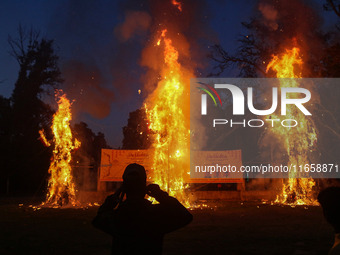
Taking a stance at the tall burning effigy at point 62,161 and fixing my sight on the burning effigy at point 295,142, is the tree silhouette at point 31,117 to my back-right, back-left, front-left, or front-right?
back-left

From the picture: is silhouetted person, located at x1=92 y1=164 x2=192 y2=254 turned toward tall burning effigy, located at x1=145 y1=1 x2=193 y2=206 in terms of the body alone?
yes

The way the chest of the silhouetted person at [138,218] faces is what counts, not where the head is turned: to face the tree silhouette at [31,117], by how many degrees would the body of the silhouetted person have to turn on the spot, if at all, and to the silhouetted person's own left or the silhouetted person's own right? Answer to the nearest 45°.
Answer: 0° — they already face it

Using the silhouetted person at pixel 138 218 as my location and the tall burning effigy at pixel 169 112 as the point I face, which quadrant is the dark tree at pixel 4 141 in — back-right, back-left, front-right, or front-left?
front-left

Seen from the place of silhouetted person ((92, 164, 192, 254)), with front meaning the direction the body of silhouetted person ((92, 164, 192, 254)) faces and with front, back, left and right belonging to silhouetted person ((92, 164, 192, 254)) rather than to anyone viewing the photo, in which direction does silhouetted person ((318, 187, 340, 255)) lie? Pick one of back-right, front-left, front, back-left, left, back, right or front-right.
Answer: right

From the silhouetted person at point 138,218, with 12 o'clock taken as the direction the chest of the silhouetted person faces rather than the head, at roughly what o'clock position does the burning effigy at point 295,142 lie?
The burning effigy is roughly at 1 o'clock from the silhouetted person.

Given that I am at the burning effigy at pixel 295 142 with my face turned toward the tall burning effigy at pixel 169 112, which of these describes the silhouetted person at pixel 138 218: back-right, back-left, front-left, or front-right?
front-left

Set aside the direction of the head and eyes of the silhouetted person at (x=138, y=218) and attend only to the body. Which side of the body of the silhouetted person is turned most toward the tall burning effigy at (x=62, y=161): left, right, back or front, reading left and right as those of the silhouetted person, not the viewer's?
front

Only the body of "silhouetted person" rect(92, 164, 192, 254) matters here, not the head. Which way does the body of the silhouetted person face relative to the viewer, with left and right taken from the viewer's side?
facing away from the viewer

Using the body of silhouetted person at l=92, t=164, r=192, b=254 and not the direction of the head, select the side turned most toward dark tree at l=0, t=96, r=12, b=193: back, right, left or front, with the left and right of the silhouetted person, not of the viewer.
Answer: front

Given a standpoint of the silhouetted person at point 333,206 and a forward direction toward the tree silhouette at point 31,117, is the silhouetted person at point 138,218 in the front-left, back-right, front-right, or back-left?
front-left

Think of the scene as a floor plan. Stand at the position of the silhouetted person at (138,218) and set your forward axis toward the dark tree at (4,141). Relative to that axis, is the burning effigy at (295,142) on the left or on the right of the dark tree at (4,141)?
right

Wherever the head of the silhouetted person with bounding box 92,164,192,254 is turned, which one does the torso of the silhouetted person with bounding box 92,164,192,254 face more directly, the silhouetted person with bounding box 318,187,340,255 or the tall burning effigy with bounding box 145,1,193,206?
the tall burning effigy

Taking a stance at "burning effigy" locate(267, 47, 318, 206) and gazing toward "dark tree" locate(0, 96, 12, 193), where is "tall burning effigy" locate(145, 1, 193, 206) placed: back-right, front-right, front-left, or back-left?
front-left
